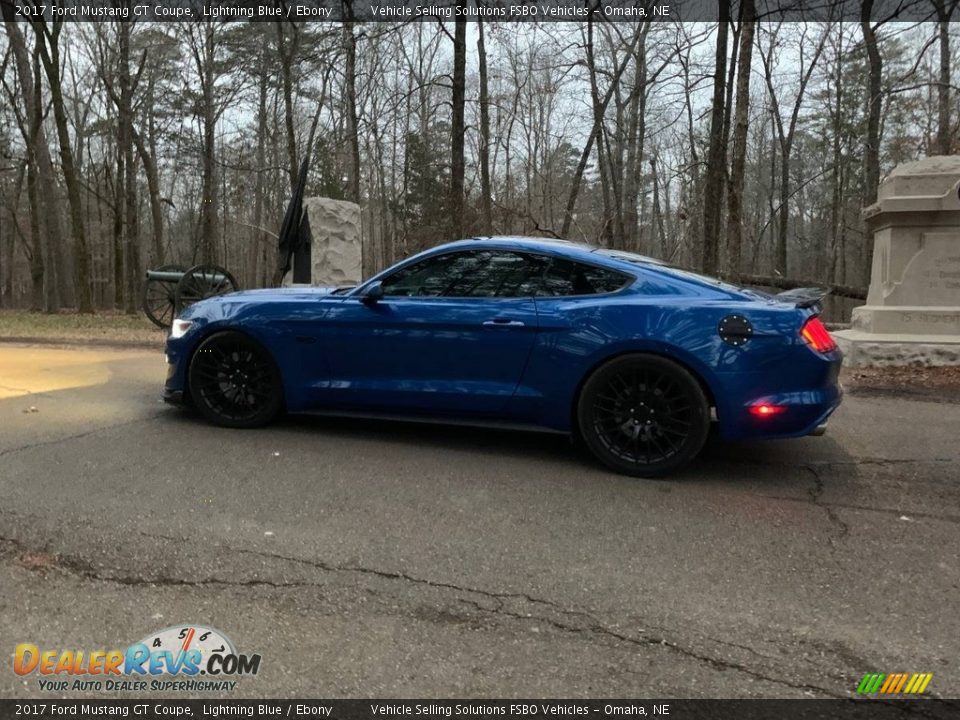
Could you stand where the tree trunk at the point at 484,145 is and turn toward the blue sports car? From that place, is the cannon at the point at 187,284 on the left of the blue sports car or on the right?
right

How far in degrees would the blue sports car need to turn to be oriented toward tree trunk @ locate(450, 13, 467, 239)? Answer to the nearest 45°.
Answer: approximately 90° to its right

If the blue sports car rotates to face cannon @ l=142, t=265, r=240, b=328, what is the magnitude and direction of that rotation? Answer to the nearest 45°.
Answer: approximately 45° to its right

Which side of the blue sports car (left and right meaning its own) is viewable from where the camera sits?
left

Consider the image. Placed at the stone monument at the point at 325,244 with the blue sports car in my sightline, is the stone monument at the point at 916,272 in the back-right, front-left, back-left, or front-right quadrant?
front-left

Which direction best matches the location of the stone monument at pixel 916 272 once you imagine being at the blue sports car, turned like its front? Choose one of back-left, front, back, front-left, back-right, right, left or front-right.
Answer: back-right

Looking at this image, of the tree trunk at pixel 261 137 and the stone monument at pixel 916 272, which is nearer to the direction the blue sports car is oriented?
the tree trunk

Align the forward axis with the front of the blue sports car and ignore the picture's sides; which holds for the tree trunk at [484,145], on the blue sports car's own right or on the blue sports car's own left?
on the blue sports car's own right

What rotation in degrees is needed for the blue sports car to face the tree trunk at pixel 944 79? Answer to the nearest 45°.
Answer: approximately 135° to its right
